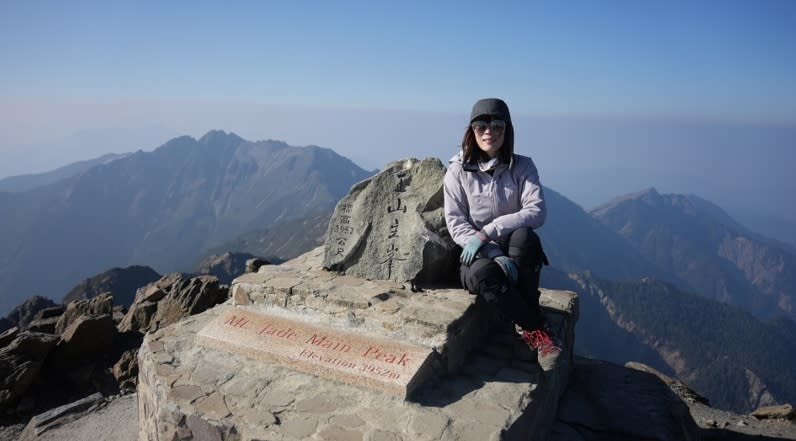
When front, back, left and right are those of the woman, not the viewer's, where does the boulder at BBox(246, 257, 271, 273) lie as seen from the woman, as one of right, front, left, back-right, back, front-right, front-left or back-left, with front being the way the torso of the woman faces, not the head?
back-right

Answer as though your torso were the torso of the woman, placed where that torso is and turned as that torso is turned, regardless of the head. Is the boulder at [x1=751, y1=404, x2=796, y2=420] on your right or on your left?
on your left

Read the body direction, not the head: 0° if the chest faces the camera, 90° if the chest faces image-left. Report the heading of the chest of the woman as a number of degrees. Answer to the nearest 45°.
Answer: approximately 0°

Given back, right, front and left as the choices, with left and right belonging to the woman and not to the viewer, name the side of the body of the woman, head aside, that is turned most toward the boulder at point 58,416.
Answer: right

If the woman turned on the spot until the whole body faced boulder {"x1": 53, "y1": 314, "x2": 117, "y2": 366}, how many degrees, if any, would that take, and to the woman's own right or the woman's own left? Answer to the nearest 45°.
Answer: approximately 90° to the woman's own right

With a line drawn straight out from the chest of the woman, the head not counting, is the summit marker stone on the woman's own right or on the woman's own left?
on the woman's own right

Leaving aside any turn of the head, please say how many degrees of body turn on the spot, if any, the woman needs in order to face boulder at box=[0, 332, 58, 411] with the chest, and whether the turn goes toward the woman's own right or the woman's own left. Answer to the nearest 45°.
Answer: approximately 90° to the woman's own right
